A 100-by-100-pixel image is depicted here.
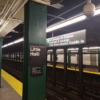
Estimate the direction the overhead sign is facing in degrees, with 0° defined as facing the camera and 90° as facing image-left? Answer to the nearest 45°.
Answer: approximately 45°
